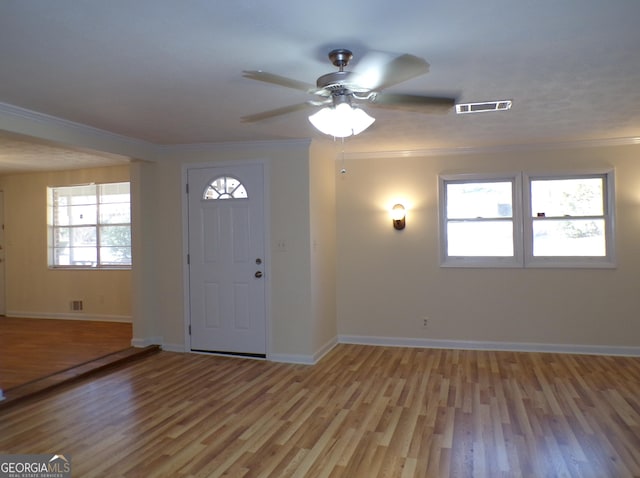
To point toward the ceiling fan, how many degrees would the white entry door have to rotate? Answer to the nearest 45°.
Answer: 0° — it already faces it

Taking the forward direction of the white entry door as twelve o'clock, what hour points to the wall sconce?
The wall sconce is roughly at 9 o'clock from the white entry door.

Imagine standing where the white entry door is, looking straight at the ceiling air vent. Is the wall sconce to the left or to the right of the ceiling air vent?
left

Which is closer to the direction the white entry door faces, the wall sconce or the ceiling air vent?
the ceiling air vent

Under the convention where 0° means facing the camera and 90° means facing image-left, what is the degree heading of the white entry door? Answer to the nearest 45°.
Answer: approximately 0°

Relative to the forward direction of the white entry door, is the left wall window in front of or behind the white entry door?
behind

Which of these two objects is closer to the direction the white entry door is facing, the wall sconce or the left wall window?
the wall sconce

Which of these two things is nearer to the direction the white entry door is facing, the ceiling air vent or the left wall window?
the ceiling air vent

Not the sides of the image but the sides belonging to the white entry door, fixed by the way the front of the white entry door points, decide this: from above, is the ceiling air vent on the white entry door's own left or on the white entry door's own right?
on the white entry door's own left
